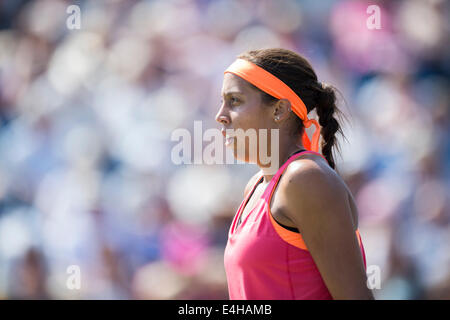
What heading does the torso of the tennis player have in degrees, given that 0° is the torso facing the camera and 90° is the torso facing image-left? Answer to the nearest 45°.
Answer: approximately 90°

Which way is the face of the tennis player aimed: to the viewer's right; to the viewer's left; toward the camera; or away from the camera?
to the viewer's left
